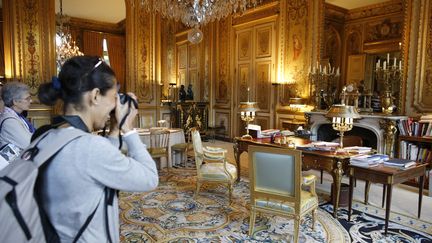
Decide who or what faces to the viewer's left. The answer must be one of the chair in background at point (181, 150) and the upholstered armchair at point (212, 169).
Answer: the chair in background

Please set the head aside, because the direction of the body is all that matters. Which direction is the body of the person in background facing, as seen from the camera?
to the viewer's right

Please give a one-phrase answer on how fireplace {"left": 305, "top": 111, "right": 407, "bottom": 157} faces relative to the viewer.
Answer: facing the viewer and to the left of the viewer

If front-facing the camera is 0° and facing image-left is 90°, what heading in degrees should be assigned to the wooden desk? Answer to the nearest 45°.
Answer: approximately 45°

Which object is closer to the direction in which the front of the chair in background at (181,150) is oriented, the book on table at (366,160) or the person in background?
the person in background

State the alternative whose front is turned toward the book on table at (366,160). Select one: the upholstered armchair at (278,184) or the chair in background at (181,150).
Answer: the upholstered armchair

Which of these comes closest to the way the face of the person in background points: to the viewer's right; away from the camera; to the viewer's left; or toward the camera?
to the viewer's right

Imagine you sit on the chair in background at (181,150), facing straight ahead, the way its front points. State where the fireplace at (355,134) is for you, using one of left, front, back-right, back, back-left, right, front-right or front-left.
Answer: back

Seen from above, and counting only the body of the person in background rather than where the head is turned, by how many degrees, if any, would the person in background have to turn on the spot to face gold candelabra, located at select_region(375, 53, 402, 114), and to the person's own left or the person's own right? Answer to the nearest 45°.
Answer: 0° — they already face it

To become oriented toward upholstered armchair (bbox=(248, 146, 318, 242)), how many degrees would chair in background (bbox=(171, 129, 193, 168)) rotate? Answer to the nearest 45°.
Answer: approximately 90° to its left

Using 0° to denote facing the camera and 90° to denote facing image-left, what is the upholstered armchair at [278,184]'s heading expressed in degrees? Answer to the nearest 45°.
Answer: approximately 225°

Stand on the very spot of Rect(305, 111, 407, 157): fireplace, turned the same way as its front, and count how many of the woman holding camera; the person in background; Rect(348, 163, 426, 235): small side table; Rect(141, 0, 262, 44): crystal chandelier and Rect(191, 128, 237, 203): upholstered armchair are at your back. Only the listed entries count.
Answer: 0

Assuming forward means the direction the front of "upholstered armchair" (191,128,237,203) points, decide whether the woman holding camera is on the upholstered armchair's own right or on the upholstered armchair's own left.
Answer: on the upholstered armchair's own right

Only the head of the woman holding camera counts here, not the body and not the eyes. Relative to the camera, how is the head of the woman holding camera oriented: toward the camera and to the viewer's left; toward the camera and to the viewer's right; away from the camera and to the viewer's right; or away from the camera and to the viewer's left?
away from the camera and to the viewer's right

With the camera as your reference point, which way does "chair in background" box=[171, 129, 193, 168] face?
facing to the left of the viewer

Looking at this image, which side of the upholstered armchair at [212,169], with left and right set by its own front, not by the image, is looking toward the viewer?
right

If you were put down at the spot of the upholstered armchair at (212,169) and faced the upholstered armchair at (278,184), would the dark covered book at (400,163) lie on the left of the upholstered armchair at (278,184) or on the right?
left

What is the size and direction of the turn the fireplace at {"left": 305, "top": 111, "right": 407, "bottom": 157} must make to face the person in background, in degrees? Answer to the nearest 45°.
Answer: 0° — it already faces them

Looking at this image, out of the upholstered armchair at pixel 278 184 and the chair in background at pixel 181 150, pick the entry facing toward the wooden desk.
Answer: the upholstered armchair

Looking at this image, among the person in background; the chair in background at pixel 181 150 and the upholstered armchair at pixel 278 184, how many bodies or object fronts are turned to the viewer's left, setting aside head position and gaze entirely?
1

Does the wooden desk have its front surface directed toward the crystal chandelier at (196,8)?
no

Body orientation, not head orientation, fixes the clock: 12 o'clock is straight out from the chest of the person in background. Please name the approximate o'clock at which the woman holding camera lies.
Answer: The woman holding camera is roughly at 3 o'clock from the person in background.
